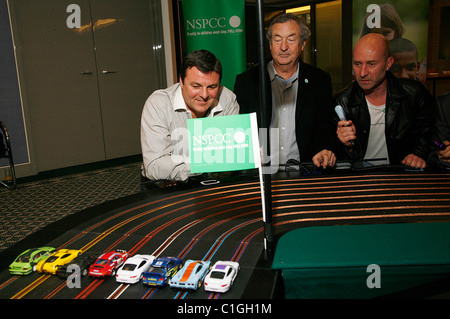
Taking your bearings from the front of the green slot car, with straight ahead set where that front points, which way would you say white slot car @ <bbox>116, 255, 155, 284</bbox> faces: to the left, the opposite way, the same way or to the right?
the same way

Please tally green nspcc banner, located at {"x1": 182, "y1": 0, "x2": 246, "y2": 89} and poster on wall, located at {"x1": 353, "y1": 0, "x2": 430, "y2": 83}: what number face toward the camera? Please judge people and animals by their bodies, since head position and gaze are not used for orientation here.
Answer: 2

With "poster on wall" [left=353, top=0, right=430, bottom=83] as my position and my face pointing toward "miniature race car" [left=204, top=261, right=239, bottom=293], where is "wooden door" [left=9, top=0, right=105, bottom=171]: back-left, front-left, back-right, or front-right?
front-right

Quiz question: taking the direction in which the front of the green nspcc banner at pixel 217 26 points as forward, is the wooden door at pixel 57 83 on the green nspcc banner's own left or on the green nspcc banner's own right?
on the green nspcc banner's own right

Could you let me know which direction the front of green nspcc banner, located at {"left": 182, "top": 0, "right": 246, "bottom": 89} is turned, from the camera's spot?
facing the viewer

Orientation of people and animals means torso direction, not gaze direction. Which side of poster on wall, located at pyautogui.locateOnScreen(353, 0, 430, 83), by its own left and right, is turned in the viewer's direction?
front

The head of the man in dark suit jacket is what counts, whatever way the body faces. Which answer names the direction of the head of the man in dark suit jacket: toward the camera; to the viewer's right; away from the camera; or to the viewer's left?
toward the camera

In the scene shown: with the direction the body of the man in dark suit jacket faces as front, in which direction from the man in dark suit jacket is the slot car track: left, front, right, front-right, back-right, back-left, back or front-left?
front
